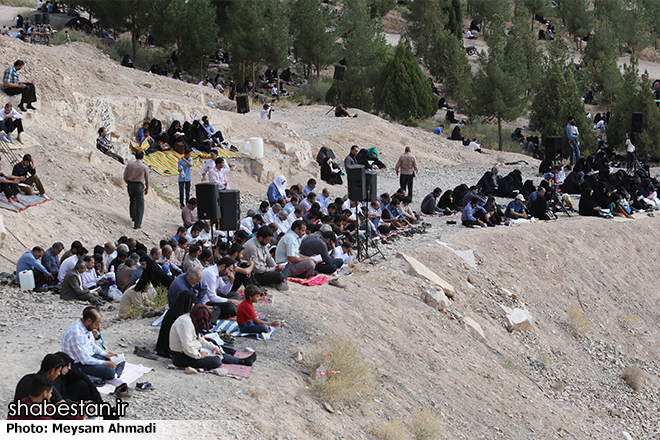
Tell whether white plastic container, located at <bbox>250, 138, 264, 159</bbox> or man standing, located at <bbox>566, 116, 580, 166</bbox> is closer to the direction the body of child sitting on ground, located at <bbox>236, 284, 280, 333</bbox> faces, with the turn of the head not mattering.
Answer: the man standing

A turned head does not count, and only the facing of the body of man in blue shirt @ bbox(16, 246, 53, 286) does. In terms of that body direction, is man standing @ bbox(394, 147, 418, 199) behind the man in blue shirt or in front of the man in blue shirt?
in front

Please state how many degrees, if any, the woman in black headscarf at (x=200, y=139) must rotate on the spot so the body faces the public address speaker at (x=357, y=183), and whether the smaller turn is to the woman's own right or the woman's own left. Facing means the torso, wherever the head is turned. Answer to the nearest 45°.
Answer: approximately 45° to the woman's own right

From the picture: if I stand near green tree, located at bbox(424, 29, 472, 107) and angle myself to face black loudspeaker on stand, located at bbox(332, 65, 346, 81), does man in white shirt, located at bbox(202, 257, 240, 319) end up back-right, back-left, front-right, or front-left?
front-left

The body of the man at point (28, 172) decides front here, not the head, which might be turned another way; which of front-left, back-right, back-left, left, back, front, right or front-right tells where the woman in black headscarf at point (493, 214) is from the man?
front-left

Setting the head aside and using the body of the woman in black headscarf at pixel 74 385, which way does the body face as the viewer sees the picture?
to the viewer's right

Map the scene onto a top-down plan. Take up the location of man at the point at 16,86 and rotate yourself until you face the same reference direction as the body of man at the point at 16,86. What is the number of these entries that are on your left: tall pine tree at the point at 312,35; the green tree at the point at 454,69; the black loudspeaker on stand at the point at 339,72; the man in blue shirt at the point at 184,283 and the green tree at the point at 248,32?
4

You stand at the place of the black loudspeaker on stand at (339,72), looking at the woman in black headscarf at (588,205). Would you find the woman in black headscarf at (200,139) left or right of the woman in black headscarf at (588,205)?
right

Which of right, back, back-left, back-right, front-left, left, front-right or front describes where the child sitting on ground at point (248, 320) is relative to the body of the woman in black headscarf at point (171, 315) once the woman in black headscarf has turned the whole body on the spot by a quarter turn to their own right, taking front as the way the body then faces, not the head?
back-left

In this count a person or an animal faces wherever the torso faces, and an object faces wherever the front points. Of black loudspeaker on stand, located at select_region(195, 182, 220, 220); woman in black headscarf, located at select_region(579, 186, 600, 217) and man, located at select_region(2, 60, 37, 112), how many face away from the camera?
0

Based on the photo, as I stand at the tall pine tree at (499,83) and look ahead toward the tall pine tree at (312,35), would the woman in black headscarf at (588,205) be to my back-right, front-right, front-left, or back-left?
back-left

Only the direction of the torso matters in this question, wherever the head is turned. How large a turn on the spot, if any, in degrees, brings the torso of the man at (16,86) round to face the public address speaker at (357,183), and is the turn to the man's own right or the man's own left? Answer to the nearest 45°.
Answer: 0° — they already face it
